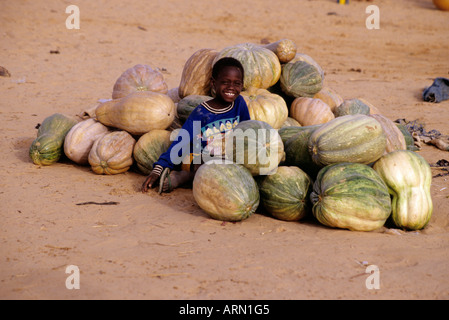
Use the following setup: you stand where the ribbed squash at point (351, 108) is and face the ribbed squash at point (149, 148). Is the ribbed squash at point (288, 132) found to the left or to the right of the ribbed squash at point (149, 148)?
left

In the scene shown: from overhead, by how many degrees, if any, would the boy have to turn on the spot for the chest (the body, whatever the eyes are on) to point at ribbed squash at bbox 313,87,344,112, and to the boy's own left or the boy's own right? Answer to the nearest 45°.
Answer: approximately 90° to the boy's own left

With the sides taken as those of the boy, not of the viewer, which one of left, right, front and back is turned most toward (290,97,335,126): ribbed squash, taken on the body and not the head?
left

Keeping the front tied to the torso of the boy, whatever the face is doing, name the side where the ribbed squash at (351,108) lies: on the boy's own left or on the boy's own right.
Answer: on the boy's own left

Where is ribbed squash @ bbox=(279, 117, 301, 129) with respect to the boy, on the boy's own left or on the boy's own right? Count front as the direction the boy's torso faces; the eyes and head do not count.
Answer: on the boy's own left

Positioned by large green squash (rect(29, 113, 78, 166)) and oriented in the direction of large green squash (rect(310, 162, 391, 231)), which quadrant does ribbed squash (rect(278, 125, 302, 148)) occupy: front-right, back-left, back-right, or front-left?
front-left

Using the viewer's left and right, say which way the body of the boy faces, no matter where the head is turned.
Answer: facing the viewer and to the right of the viewer

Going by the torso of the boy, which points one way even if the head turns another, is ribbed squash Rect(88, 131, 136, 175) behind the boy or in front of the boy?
behind

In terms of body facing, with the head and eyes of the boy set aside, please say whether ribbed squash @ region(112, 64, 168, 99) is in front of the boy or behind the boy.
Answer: behind

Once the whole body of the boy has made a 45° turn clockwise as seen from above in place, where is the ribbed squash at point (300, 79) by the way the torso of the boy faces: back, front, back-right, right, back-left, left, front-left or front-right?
back-left
